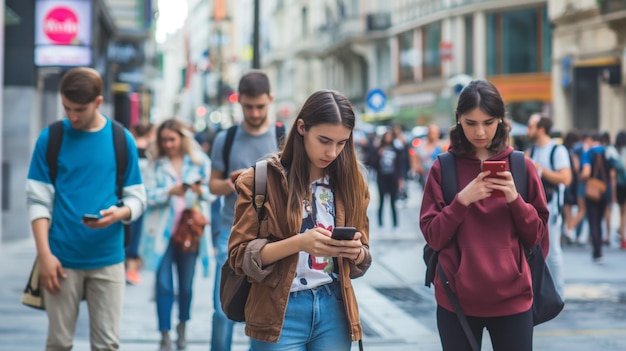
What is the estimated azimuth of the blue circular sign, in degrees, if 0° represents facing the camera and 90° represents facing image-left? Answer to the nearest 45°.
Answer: approximately 0°

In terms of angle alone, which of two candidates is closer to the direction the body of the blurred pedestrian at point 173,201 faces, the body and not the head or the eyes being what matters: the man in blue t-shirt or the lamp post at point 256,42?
the man in blue t-shirt

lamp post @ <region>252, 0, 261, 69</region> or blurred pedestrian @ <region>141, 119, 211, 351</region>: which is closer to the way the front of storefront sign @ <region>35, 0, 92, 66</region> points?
the blurred pedestrian

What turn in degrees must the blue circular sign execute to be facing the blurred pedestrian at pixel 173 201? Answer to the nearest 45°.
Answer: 0° — it already faces them

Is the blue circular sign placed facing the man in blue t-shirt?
yes

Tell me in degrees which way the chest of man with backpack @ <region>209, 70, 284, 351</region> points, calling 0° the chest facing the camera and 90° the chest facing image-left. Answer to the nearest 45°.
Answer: approximately 0°

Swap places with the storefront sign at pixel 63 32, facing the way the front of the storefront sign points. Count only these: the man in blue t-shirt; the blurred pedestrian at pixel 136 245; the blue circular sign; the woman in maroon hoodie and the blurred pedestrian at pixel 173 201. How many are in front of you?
4

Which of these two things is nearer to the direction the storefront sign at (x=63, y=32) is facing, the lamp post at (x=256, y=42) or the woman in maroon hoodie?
the woman in maroon hoodie

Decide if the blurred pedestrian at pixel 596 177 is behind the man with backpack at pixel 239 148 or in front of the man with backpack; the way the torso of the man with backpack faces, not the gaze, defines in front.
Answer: behind
